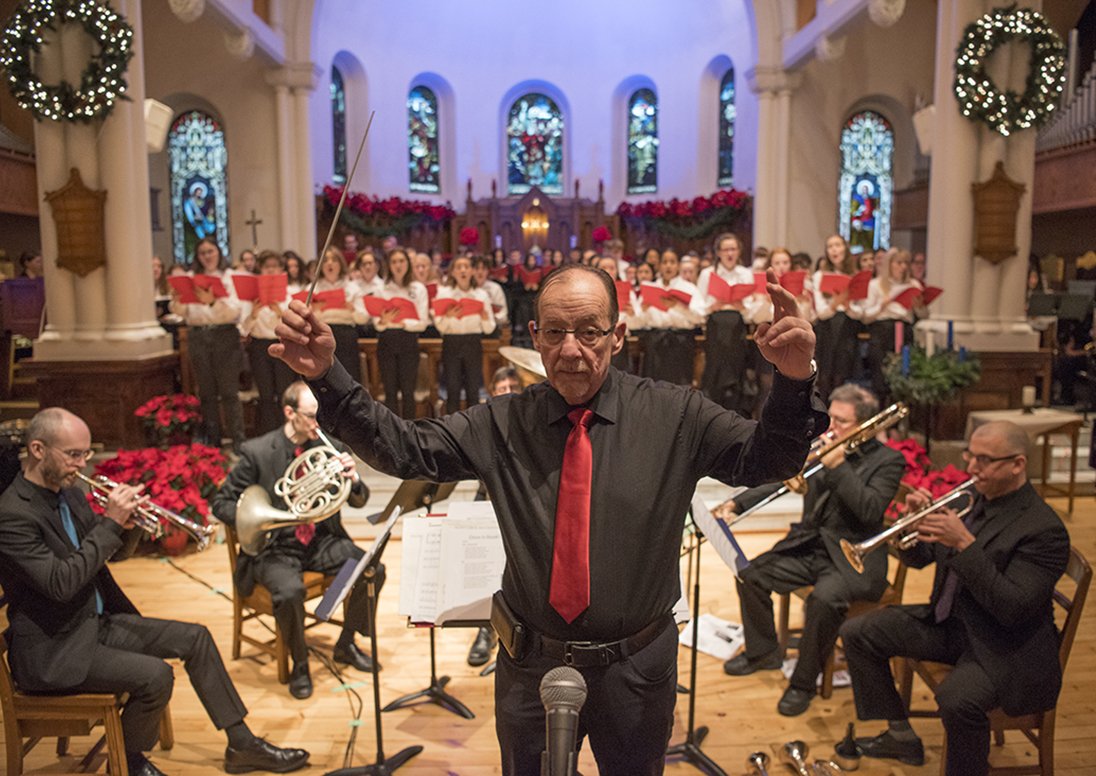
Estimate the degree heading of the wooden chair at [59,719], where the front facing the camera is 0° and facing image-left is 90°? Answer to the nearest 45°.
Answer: approximately 270°

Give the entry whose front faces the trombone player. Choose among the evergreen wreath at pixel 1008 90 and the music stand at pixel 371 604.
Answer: the evergreen wreath

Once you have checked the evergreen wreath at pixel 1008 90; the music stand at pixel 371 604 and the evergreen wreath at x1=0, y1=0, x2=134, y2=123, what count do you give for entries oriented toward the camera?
2

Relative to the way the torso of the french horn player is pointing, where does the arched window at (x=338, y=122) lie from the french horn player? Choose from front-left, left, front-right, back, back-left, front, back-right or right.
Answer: back-left

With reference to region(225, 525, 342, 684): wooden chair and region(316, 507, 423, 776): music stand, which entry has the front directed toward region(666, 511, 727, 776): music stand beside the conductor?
the wooden chair

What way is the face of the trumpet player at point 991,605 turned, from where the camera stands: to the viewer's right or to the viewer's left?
to the viewer's left

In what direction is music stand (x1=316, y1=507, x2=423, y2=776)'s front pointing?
to the viewer's left

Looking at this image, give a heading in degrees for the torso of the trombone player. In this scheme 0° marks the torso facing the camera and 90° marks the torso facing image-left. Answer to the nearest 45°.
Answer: approximately 45°

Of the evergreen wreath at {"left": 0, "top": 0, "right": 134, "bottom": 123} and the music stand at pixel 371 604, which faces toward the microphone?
the evergreen wreath

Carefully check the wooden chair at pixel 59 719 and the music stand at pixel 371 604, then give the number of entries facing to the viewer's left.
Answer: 1

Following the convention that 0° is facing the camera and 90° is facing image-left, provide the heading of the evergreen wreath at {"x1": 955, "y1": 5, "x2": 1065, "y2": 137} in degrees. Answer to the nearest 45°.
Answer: approximately 0°

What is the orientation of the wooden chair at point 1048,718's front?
to the viewer's left

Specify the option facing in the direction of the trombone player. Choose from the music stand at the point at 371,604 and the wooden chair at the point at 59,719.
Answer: the wooden chair

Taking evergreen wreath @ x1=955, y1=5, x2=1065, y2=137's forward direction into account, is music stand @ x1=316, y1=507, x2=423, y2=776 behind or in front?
in front

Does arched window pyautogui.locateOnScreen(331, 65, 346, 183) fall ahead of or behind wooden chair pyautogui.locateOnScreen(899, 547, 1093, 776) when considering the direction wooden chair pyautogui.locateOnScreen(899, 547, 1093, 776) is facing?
ahead

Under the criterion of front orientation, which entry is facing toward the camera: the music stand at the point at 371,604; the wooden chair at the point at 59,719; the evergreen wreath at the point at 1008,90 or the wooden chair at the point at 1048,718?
the evergreen wreath

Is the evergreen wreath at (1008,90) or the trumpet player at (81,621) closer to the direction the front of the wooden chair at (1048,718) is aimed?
the trumpet player
